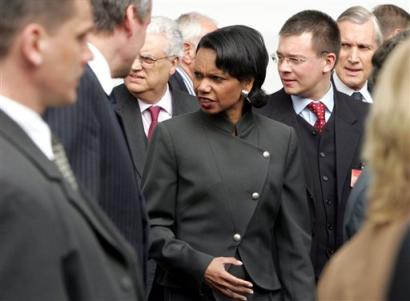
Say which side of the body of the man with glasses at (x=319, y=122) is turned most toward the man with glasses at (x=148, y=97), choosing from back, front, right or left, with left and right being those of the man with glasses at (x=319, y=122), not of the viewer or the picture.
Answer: right

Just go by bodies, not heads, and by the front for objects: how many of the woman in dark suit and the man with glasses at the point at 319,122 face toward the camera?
2

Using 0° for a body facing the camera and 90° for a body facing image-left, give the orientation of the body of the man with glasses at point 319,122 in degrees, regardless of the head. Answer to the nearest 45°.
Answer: approximately 0°

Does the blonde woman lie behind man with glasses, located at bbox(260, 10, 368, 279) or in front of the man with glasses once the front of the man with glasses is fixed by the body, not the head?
in front

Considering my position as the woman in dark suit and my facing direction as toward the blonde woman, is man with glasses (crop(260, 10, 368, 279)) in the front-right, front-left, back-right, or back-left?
back-left

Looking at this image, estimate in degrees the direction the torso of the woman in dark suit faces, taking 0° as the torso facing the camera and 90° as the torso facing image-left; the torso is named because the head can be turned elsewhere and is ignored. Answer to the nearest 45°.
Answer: approximately 0°
